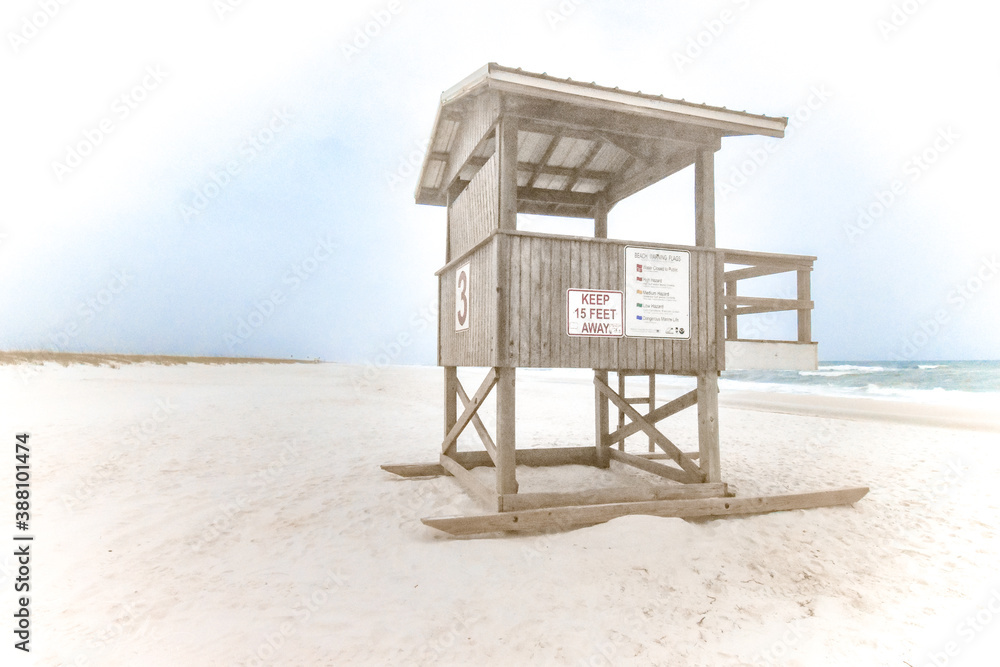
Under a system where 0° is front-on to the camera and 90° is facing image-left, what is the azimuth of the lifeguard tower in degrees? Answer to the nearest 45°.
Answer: approximately 270°
